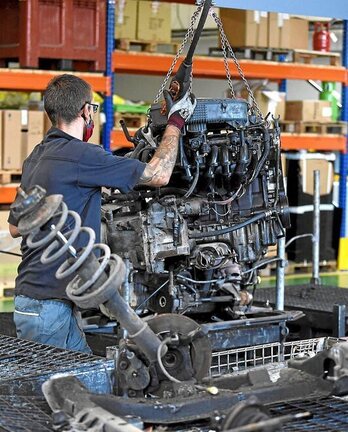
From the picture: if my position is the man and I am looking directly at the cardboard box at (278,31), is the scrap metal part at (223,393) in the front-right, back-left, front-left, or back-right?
back-right

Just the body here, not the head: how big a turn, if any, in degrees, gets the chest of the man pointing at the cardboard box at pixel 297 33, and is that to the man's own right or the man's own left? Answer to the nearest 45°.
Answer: approximately 45° to the man's own left

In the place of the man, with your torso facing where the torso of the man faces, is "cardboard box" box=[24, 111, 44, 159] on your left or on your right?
on your left

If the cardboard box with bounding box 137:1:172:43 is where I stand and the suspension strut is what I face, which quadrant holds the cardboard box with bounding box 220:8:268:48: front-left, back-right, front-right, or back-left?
back-left

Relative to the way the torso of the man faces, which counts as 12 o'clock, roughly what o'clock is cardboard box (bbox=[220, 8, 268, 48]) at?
The cardboard box is roughly at 11 o'clock from the man.

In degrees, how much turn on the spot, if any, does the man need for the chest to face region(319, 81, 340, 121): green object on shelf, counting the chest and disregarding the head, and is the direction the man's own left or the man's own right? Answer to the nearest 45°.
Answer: approximately 45° to the man's own left

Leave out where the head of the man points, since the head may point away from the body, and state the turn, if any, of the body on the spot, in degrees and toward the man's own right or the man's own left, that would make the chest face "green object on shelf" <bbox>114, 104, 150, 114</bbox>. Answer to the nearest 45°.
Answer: approximately 45° to the man's own left

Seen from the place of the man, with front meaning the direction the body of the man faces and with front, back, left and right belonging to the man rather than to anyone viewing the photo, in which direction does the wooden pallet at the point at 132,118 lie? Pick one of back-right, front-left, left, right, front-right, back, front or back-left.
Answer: front-left

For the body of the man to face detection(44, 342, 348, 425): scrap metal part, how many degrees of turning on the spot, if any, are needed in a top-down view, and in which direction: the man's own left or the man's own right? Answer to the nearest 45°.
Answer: approximately 135° to the man's own right

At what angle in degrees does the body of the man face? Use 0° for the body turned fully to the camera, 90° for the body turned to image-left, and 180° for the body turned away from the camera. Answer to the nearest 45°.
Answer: approximately 225°

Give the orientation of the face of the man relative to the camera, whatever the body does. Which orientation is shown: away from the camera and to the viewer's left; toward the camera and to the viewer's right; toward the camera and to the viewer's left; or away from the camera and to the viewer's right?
away from the camera and to the viewer's right

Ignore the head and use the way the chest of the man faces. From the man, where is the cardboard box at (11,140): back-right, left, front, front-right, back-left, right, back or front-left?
front-left

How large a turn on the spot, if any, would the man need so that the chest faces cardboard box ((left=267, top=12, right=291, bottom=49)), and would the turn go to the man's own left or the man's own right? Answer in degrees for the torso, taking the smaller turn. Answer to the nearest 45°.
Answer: approximately 45° to the man's own left

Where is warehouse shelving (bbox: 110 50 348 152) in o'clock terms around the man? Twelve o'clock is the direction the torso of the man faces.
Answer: The warehouse shelving is roughly at 11 o'clock from the man.
